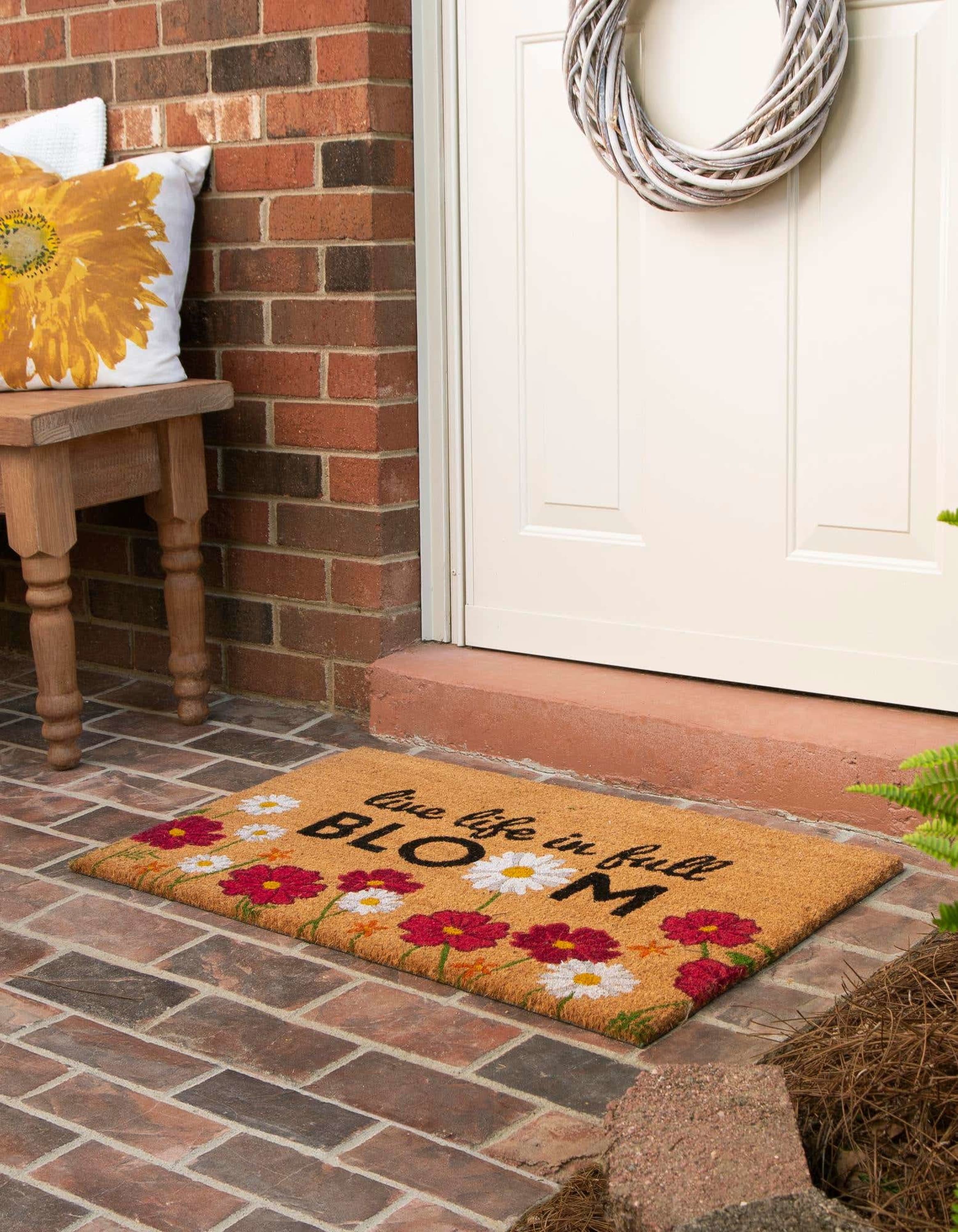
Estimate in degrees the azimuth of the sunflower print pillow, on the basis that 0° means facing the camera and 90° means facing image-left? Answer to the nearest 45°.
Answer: approximately 0°

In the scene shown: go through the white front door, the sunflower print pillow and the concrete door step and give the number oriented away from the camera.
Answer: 0

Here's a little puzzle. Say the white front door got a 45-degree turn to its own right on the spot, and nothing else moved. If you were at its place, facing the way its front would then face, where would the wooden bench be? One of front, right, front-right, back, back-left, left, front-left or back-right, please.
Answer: front

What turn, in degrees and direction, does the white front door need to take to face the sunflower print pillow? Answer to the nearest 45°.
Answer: approximately 45° to its right

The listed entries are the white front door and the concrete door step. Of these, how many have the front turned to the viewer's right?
0

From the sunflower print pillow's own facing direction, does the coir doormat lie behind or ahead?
ahead

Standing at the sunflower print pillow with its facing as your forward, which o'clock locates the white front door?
The white front door is roughly at 10 o'clock from the sunflower print pillow.

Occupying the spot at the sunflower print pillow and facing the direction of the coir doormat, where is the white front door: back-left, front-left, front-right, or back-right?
front-left

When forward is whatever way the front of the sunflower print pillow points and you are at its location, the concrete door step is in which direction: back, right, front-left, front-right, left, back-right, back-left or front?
front-left

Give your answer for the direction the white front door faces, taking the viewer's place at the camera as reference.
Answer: facing the viewer and to the left of the viewer

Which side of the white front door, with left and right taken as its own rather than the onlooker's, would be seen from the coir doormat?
front

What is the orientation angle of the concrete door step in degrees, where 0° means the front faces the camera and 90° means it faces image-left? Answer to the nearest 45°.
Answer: approximately 45°

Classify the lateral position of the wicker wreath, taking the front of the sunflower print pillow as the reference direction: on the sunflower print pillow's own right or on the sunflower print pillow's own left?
on the sunflower print pillow's own left

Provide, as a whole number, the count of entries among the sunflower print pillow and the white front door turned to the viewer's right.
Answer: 0
